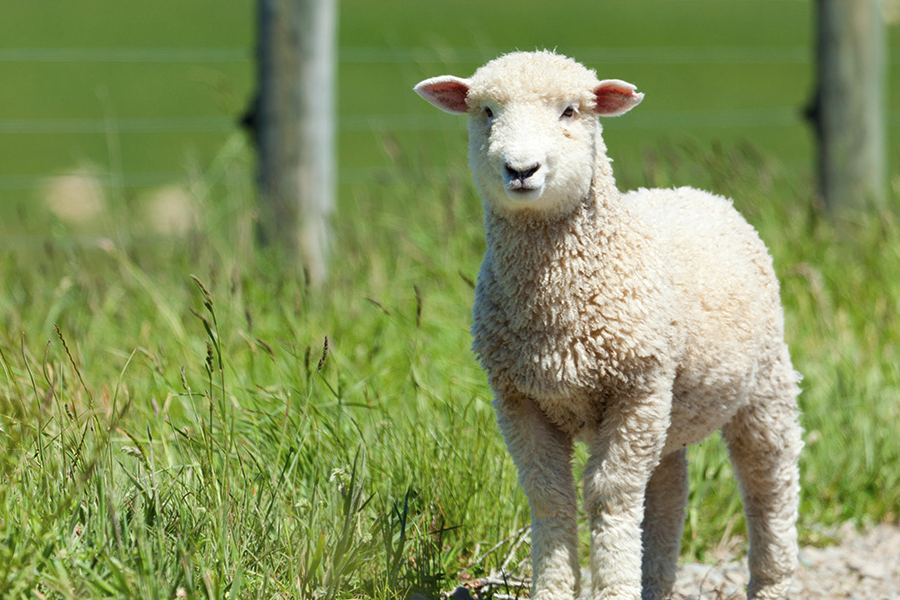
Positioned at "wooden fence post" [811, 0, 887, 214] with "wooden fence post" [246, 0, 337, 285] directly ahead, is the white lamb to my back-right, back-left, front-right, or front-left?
front-left

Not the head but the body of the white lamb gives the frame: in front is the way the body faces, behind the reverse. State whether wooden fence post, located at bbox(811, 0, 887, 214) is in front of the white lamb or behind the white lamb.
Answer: behind

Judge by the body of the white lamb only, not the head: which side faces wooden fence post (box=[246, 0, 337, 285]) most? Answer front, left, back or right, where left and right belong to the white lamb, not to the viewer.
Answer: right

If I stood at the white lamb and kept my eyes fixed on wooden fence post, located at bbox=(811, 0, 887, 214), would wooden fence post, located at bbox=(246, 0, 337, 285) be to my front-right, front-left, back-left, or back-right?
front-left
